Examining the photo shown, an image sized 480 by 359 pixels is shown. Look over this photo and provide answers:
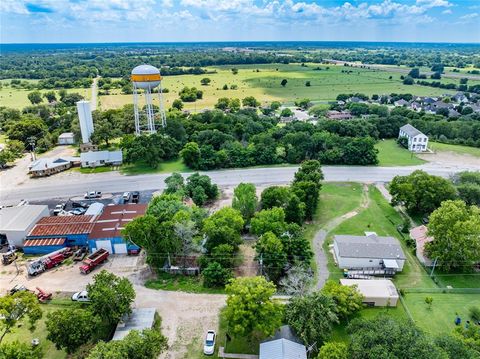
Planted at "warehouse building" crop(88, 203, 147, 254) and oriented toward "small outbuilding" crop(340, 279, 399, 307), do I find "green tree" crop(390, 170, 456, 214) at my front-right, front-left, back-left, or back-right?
front-left

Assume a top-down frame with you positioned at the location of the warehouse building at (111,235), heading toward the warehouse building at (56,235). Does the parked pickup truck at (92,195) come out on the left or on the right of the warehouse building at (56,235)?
right

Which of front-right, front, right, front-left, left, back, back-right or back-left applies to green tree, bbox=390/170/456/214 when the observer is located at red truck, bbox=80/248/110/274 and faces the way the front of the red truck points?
back-left

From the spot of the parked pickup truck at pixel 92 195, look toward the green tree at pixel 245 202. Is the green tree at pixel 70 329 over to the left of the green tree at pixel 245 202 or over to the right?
right

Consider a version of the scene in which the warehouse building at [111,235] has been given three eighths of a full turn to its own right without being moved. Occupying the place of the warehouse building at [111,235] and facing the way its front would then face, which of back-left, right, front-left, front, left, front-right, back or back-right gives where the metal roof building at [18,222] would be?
front

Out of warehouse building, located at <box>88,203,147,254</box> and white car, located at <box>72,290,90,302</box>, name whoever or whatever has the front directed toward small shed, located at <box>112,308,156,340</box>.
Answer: the warehouse building

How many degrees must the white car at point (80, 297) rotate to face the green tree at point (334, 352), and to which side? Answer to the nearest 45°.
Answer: approximately 135° to its left

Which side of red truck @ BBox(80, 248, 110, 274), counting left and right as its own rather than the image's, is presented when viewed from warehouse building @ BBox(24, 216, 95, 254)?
right

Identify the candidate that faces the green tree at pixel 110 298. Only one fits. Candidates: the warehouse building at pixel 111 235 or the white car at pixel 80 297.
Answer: the warehouse building

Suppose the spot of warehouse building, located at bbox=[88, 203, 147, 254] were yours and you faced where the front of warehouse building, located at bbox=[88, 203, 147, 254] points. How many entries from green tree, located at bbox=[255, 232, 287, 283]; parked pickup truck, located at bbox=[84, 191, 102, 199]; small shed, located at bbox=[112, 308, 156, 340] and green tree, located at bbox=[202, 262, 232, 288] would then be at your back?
1

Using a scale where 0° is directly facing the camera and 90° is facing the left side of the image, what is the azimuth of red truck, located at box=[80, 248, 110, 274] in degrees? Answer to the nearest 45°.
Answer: approximately 45°

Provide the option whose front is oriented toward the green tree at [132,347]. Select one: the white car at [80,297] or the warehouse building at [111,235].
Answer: the warehouse building

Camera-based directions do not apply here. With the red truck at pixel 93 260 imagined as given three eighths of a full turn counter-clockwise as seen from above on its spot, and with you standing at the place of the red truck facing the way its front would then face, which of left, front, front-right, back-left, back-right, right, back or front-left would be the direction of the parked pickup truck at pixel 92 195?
left

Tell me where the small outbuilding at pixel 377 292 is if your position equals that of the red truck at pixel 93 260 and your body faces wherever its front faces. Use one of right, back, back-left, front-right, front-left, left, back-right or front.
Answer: left

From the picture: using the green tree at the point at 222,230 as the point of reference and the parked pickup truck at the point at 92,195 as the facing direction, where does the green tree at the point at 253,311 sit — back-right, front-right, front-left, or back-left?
back-left

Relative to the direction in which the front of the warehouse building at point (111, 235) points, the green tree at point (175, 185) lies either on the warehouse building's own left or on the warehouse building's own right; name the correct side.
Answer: on the warehouse building's own left

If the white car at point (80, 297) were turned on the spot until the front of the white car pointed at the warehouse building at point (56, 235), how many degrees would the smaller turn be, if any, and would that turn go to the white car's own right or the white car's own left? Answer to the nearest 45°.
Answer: approximately 90° to the white car's own right

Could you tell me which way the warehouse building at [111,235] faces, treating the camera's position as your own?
facing the viewer

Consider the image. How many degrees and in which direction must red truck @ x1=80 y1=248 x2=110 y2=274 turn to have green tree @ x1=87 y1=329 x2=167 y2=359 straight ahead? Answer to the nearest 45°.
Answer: approximately 45° to its left
